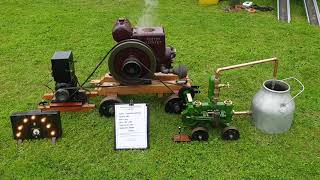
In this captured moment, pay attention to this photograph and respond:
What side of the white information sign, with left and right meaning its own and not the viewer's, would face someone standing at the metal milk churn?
left

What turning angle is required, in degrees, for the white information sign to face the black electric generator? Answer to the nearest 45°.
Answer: approximately 135° to its right

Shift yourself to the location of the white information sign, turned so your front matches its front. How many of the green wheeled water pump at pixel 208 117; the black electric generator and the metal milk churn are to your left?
2

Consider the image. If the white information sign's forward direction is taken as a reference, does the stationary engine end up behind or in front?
behind

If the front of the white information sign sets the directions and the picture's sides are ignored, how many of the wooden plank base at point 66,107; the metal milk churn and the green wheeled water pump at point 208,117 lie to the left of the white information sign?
2

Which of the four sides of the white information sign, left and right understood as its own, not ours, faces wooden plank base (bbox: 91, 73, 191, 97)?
back

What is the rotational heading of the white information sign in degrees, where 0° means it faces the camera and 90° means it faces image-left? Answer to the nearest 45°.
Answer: approximately 0°

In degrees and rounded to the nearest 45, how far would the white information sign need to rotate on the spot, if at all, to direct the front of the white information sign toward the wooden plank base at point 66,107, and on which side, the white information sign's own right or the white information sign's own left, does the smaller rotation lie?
approximately 135° to the white information sign's own right

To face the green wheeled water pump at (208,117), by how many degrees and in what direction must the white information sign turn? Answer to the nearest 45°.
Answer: approximately 90° to its left
